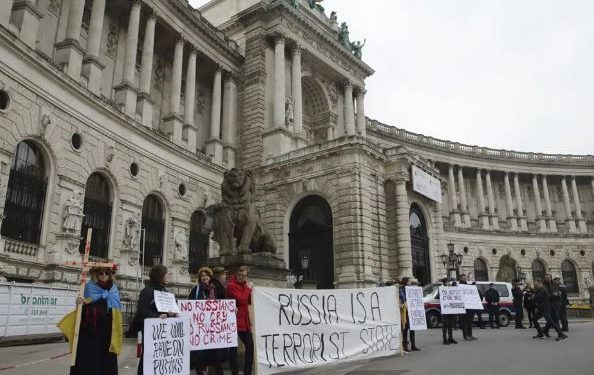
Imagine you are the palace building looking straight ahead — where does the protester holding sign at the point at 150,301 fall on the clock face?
The protester holding sign is roughly at 1 o'clock from the palace building.

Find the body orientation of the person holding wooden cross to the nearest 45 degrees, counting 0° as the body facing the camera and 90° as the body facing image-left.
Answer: approximately 0°

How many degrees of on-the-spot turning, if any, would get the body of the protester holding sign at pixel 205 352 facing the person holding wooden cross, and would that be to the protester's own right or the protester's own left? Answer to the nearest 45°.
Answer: approximately 45° to the protester's own right

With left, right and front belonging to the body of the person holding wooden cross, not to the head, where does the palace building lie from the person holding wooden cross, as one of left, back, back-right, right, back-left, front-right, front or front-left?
back

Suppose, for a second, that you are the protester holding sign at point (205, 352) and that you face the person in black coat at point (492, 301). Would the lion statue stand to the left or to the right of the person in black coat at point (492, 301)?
left

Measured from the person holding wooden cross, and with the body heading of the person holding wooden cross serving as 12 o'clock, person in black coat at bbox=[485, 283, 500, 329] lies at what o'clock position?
The person in black coat is roughly at 8 o'clock from the person holding wooden cross.

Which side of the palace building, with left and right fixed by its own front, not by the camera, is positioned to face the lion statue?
front

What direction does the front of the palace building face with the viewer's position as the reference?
facing the viewer and to the right of the viewer

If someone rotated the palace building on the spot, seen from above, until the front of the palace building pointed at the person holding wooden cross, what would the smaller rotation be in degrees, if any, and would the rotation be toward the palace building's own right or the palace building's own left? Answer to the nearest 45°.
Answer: approximately 45° to the palace building's own right

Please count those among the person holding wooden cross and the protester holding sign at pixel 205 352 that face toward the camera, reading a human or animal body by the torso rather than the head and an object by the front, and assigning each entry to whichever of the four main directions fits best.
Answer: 2
